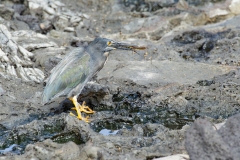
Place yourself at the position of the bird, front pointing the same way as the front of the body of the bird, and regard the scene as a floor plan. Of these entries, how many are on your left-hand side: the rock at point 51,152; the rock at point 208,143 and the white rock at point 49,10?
1

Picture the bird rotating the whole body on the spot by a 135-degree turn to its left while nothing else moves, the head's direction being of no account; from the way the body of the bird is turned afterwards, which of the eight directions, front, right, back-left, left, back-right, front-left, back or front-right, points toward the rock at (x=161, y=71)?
right

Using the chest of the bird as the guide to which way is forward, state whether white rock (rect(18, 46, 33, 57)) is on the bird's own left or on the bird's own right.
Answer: on the bird's own left

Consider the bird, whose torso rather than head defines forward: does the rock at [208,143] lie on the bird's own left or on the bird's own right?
on the bird's own right

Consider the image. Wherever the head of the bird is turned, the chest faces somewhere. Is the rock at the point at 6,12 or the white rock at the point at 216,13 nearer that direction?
the white rock

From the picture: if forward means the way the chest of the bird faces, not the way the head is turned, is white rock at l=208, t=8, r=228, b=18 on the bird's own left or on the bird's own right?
on the bird's own left

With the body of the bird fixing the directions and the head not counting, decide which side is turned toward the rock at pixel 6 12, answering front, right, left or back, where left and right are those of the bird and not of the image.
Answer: left

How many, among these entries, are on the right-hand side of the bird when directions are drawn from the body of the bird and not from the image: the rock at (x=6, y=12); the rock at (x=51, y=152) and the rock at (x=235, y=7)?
1

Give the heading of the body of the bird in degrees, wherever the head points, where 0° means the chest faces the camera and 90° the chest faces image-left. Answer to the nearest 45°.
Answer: approximately 270°

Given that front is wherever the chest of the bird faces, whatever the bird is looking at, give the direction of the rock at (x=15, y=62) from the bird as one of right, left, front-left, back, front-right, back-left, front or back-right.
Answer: back-left

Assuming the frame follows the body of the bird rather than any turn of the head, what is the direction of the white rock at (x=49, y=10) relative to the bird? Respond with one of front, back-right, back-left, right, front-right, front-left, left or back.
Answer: left
